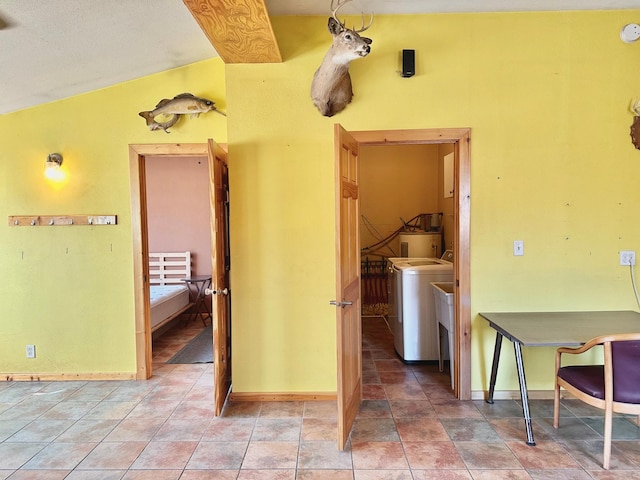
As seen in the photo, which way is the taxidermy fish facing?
to the viewer's right

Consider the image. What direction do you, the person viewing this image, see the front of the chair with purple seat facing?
facing away from the viewer and to the left of the viewer

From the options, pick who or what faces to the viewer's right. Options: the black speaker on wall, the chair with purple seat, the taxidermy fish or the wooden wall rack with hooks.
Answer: the taxidermy fish

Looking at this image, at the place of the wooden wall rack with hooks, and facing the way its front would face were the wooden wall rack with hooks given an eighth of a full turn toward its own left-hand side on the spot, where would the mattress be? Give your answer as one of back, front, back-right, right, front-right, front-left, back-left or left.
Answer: left

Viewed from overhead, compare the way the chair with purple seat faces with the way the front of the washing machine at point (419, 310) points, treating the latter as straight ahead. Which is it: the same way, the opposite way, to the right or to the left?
to the right

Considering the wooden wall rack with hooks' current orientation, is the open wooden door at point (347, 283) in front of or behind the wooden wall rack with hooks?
in front

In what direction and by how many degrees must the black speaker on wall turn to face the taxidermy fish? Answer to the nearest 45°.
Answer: approximately 90° to its right

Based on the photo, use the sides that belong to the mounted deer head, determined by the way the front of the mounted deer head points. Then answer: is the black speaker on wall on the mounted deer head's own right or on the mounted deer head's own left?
on the mounted deer head's own left

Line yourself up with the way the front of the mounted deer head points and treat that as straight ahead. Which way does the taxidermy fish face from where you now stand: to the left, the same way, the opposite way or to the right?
to the left

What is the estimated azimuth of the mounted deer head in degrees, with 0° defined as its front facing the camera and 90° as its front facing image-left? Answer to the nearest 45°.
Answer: approximately 315°
